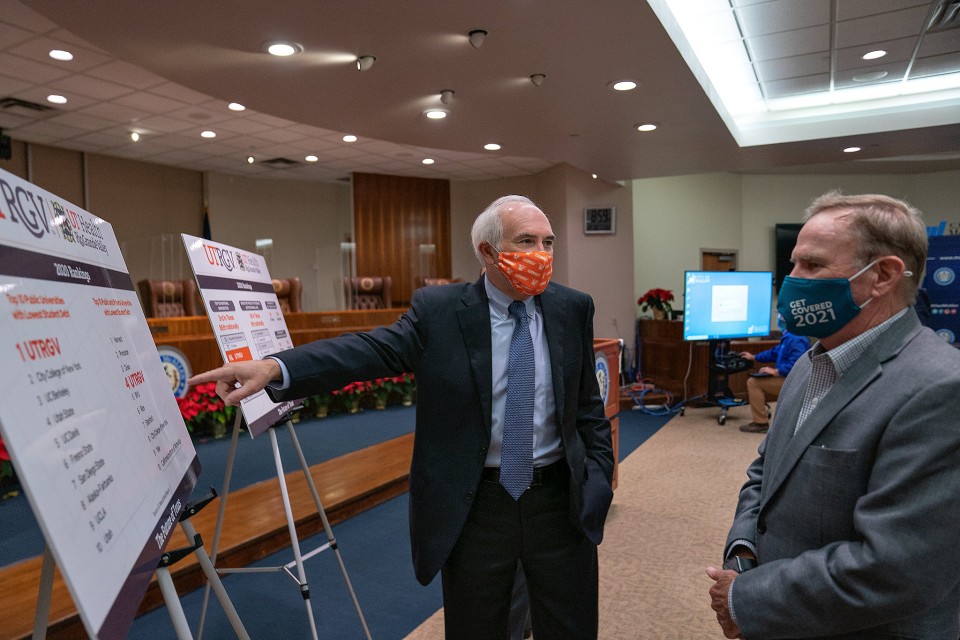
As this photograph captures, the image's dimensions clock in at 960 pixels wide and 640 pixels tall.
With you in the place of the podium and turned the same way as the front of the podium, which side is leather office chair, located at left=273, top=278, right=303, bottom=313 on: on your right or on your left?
on your right

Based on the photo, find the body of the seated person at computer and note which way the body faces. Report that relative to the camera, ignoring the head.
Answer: to the viewer's left

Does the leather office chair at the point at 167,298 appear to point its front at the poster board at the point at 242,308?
yes

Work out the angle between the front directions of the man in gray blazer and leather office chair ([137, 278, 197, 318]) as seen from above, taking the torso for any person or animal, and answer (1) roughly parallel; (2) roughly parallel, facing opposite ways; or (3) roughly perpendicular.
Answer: roughly perpendicular

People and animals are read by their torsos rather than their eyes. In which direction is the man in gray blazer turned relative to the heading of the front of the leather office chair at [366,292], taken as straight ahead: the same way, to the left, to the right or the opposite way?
to the right

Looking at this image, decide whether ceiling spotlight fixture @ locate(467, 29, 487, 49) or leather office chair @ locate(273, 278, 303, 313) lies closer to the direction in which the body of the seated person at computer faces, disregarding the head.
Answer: the leather office chair

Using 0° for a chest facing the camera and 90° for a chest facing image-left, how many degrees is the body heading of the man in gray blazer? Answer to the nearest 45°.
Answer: approximately 45°

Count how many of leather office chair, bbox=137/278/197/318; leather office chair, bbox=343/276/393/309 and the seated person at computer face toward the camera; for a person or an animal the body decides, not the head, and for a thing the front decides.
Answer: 2

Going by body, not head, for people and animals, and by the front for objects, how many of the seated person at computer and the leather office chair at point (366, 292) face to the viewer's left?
1

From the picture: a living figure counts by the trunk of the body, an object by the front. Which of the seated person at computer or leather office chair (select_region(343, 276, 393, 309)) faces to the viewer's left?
the seated person at computer
